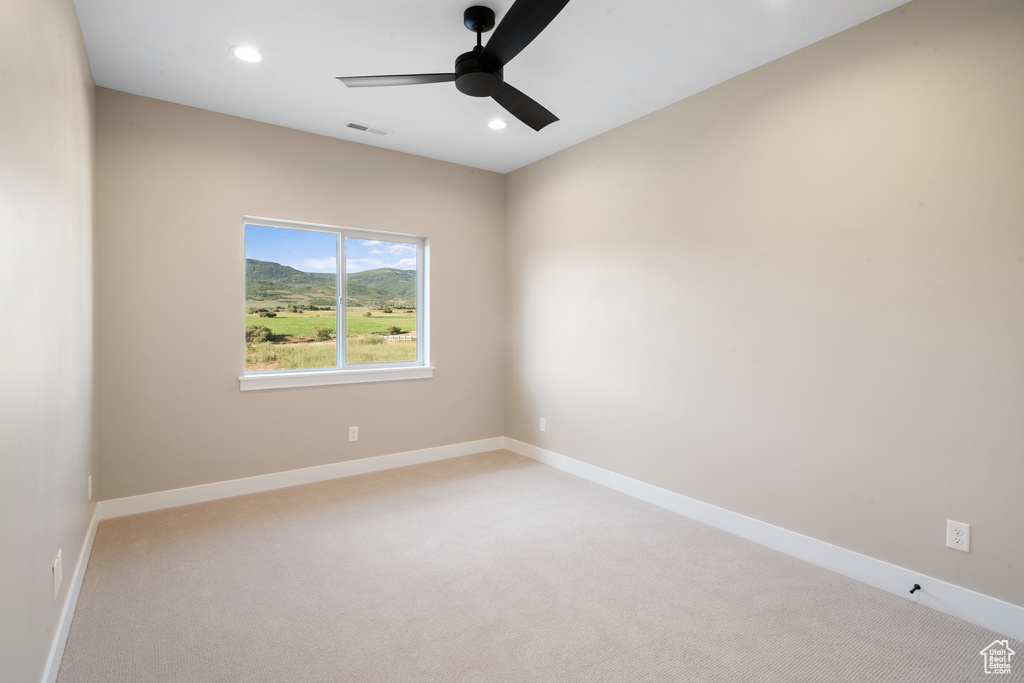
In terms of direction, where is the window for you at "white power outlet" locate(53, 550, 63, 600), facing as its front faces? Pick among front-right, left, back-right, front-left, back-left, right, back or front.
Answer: front-left

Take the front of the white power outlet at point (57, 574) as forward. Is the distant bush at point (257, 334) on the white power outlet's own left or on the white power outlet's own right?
on the white power outlet's own left

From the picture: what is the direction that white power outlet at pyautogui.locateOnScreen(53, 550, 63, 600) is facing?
to the viewer's right
